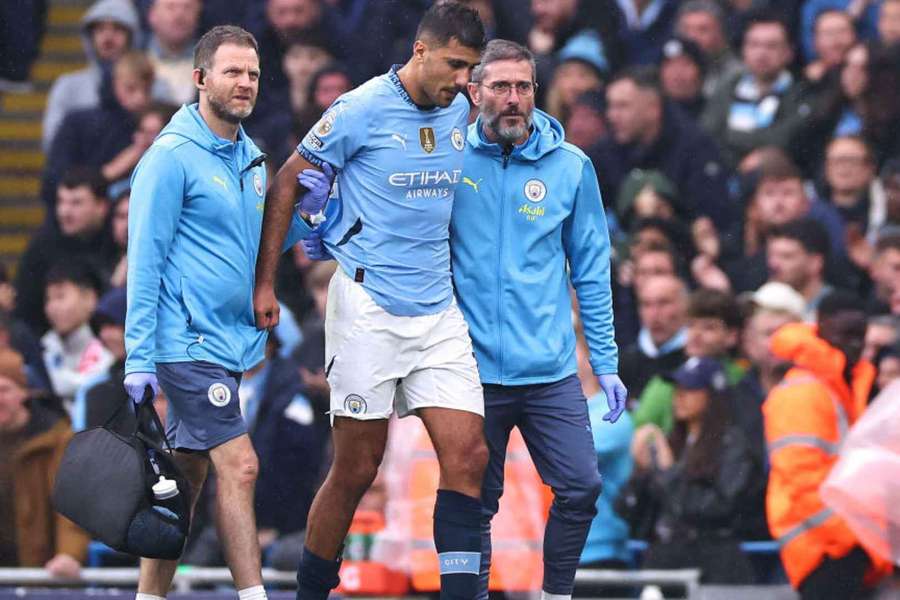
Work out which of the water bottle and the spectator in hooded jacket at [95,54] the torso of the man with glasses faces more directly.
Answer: the water bottle

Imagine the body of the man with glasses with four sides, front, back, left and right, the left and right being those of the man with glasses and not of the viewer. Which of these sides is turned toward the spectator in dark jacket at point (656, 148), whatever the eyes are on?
back

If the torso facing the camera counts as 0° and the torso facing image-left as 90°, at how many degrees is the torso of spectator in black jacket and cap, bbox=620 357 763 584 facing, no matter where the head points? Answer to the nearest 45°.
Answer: approximately 45°

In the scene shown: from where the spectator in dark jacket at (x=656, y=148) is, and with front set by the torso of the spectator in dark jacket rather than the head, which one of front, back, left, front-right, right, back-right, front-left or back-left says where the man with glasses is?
front-left

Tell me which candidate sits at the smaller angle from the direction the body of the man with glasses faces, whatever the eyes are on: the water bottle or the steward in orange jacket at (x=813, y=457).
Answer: the water bottle

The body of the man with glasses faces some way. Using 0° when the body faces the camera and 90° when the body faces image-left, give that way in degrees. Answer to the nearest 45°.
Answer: approximately 0°

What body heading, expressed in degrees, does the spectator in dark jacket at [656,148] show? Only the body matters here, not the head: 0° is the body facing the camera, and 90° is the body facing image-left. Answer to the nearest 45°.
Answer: approximately 45°
